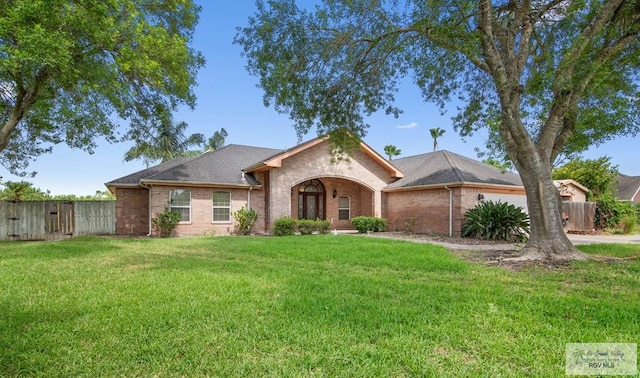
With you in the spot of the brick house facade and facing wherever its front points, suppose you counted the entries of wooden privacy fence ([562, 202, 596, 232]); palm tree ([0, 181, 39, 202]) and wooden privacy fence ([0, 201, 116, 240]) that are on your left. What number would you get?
1

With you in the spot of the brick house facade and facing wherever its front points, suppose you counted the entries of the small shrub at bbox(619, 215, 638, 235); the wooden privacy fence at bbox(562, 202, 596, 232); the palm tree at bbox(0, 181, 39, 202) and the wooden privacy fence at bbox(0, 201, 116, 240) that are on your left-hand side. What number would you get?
2

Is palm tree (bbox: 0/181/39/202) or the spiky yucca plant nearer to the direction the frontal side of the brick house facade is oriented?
the spiky yucca plant

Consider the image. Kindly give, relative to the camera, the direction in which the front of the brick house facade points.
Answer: facing the viewer

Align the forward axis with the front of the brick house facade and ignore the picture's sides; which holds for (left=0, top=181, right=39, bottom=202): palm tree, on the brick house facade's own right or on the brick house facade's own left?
on the brick house facade's own right

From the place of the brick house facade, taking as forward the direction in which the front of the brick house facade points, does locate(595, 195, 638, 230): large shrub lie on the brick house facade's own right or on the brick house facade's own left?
on the brick house facade's own left

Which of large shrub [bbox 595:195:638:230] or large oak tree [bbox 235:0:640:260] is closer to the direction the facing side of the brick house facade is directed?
the large oak tree

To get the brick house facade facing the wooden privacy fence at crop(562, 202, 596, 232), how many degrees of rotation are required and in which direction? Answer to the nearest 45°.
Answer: approximately 90° to its left

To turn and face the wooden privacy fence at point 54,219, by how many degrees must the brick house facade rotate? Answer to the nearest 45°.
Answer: approximately 90° to its right

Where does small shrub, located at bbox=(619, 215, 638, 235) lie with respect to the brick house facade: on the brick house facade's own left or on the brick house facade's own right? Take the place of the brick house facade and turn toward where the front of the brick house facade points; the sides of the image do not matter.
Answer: on the brick house facade's own left

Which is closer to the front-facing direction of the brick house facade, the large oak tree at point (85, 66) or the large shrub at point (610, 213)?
the large oak tree

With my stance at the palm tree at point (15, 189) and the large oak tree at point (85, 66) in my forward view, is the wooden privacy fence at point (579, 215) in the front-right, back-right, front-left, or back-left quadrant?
front-left

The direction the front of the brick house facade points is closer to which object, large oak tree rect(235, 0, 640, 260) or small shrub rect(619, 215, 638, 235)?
the large oak tree
